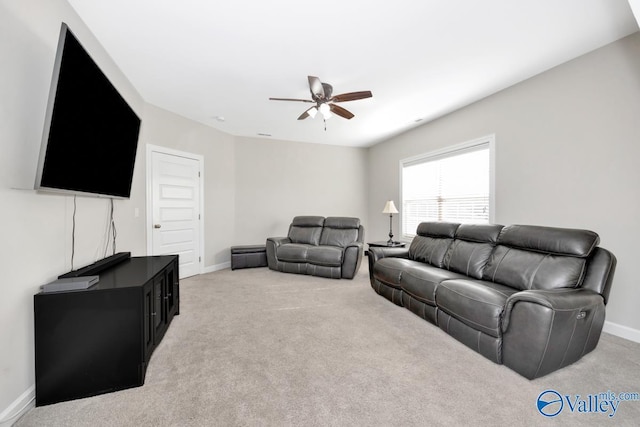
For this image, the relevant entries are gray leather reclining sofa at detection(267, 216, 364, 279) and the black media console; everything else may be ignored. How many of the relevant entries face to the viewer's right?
1

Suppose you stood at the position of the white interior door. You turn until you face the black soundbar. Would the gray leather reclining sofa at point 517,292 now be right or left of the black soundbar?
left

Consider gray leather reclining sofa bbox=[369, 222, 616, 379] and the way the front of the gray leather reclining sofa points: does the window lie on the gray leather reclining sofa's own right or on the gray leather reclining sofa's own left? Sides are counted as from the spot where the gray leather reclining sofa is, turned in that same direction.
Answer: on the gray leather reclining sofa's own right

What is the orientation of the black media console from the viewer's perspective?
to the viewer's right

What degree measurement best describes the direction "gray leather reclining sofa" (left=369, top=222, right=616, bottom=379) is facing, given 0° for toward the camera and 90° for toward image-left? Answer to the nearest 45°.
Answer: approximately 45°

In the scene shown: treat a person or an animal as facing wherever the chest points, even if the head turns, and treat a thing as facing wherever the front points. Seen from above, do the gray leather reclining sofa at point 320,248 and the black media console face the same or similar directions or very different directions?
very different directions

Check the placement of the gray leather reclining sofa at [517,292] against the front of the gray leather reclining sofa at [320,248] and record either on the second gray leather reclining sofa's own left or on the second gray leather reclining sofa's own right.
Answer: on the second gray leather reclining sofa's own left

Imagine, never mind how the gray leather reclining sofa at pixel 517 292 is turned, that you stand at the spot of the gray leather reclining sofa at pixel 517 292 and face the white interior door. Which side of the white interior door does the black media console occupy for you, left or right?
left

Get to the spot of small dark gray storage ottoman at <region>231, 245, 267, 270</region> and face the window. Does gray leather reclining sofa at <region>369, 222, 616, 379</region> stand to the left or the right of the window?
right

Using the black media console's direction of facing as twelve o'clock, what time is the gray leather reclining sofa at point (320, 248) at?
The gray leather reclining sofa is roughly at 11 o'clock from the black media console.

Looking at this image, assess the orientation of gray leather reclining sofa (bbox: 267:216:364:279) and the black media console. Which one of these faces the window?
the black media console

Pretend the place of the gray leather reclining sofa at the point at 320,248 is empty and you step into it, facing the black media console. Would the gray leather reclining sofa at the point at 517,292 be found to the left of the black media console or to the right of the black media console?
left
